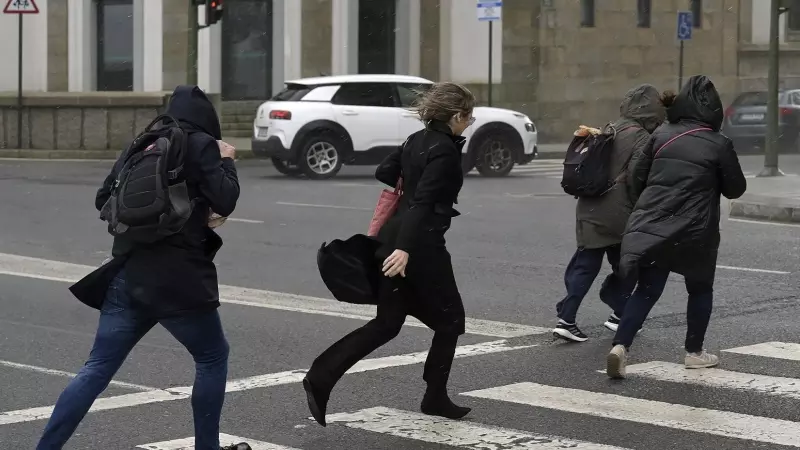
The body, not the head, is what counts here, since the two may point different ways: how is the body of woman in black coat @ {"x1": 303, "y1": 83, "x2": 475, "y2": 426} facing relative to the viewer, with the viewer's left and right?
facing to the right of the viewer

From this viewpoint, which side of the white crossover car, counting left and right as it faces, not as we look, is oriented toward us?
right

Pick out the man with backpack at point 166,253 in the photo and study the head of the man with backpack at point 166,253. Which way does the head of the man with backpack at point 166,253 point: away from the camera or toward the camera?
away from the camera

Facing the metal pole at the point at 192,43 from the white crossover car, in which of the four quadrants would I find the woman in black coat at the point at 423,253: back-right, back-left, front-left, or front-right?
back-left

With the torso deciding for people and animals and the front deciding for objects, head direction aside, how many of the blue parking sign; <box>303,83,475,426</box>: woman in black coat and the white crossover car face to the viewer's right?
2

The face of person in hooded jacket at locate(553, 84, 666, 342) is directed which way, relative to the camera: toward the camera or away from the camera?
away from the camera

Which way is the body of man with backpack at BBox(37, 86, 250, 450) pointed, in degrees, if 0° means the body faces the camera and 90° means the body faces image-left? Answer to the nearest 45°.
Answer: approximately 225°
